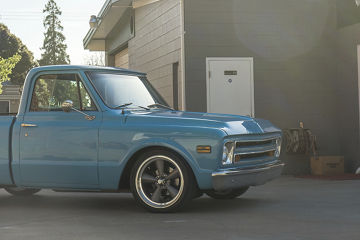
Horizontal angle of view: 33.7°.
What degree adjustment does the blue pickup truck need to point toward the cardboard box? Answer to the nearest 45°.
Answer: approximately 90° to its left

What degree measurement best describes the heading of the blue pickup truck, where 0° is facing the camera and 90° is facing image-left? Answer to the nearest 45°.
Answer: approximately 315°

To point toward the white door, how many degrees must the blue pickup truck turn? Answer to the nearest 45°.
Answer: approximately 135° to its left

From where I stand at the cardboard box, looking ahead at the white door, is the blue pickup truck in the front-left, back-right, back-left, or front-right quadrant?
front-left

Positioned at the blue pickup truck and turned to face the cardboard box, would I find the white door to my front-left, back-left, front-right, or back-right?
front-left

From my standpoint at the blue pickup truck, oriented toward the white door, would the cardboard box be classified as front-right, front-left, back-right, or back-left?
front-right

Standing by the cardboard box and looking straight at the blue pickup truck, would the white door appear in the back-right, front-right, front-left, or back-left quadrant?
front-right
